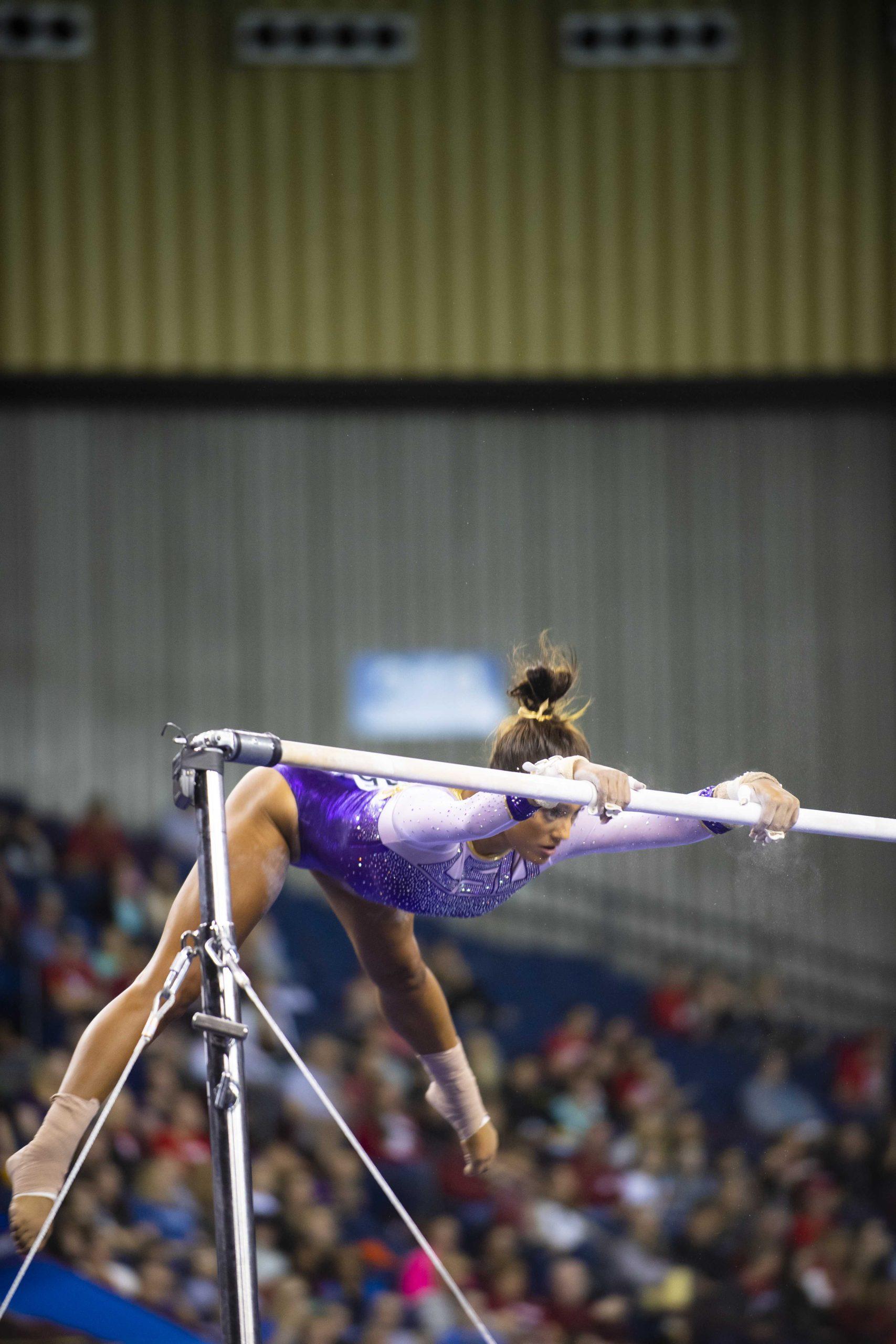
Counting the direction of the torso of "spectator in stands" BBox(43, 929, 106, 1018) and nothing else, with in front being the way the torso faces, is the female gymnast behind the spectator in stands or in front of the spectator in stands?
in front

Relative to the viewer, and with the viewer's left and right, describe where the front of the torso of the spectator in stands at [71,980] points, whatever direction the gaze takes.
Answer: facing the viewer

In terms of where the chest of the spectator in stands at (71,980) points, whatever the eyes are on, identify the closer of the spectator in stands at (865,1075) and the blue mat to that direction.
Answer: the blue mat

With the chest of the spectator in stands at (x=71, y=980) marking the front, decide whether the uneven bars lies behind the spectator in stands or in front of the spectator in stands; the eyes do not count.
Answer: in front

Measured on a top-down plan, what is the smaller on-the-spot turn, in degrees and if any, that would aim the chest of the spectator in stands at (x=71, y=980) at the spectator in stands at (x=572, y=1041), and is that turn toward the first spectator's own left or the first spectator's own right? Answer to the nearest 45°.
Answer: approximately 90° to the first spectator's own left

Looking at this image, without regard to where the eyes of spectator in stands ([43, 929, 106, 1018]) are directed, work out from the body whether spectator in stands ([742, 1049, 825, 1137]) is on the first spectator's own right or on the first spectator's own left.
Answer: on the first spectator's own left

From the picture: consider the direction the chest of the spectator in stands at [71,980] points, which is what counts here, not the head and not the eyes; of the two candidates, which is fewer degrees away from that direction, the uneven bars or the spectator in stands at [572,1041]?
the uneven bars

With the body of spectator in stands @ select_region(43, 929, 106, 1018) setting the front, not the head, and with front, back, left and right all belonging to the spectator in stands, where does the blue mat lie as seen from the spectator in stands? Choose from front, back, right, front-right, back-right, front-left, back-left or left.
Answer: front
